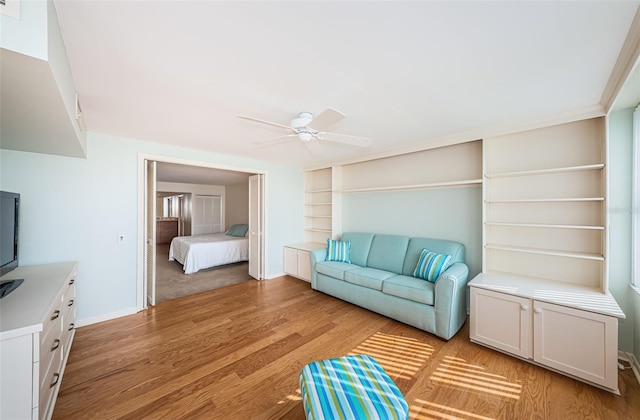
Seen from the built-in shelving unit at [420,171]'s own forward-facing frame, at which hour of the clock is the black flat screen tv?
The black flat screen tv is roughly at 12 o'clock from the built-in shelving unit.

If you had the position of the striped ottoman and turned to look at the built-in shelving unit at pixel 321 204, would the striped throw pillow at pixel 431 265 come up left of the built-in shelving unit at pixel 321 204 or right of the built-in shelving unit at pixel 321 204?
right

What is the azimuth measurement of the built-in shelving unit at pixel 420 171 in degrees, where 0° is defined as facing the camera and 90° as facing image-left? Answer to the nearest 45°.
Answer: approximately 45°

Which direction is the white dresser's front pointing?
to the viewer's right

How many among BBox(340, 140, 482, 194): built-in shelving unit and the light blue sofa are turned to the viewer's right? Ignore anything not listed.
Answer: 0

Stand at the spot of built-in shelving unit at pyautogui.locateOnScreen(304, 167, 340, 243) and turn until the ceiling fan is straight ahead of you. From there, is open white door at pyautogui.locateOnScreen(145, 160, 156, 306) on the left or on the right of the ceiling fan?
right

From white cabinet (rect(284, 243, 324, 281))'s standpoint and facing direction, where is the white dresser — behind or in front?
in front

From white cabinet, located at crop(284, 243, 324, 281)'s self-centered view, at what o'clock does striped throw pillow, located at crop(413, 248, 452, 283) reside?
The striped throw pillow is roughly at 9 o'clock from the white cabinet.

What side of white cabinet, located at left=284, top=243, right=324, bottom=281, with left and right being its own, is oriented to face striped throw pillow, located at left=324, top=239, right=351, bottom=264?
left

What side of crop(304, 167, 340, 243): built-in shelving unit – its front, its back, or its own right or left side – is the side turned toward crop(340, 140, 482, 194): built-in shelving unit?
left

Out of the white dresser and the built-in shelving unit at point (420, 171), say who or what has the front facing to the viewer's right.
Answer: the white dresser

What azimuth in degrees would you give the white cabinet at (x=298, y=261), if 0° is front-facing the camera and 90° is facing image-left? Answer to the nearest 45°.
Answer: approximately 45°
